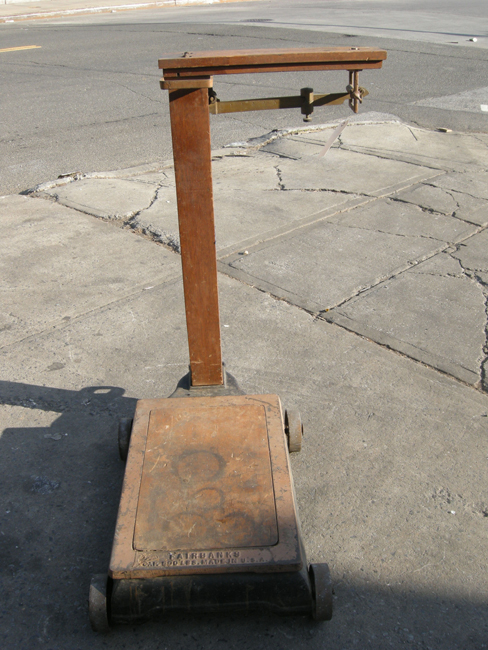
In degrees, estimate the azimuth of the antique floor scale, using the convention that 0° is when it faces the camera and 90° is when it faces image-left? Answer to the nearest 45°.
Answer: approximately 0°
